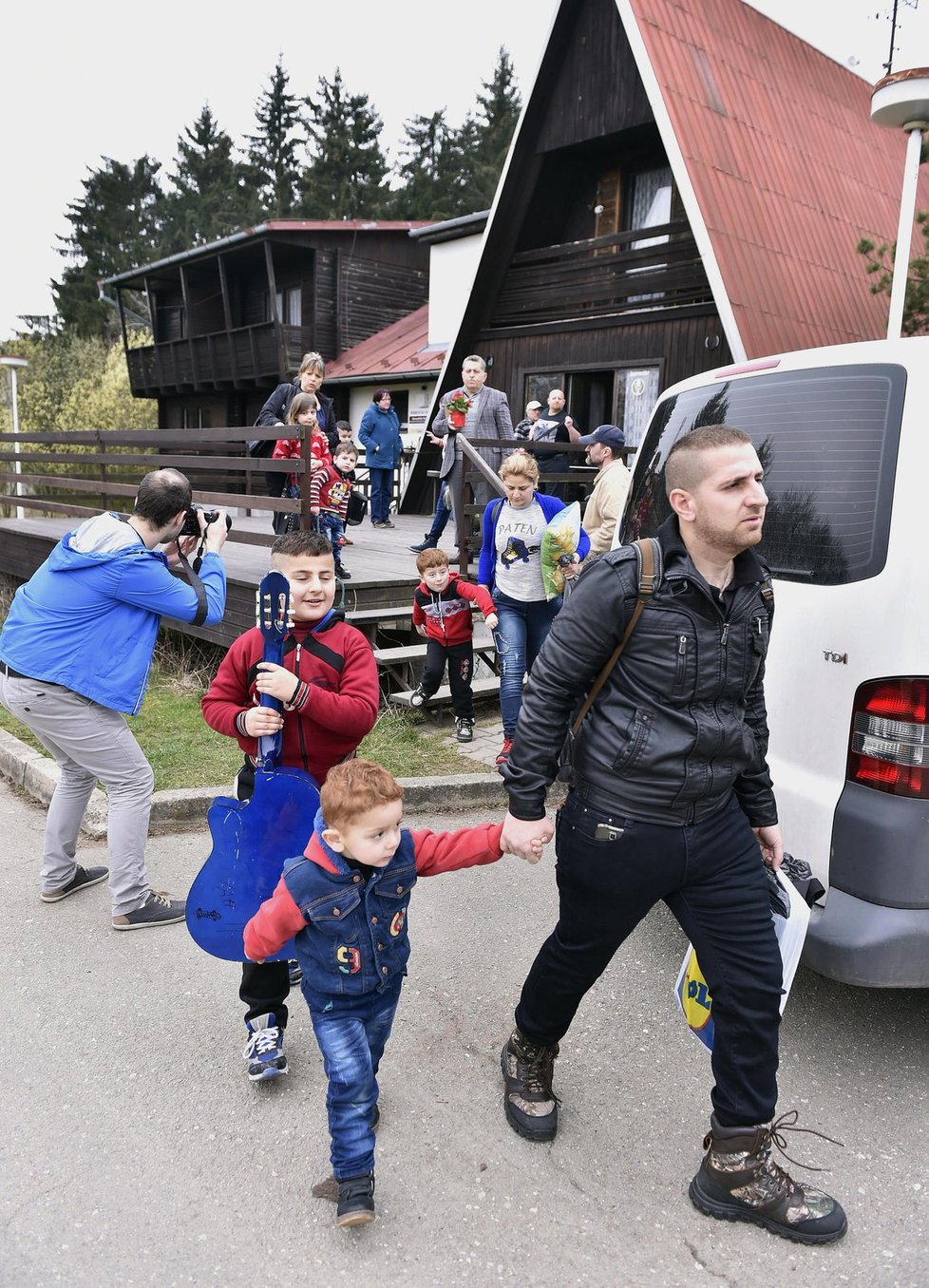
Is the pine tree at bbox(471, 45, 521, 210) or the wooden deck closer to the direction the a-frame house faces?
the wooden deck

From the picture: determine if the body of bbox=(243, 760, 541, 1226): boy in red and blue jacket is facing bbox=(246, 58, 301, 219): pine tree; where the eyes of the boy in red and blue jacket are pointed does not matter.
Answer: no

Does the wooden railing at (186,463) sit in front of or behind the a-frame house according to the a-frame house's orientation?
in front

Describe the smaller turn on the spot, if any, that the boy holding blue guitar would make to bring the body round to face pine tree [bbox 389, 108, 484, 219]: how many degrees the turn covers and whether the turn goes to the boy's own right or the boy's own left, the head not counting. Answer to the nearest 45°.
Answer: approximately 180°

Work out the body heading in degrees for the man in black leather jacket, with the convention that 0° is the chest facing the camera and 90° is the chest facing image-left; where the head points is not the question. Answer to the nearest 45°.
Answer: approximately 315°

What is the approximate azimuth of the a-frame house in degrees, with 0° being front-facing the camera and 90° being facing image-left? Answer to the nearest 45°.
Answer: approximately 45°

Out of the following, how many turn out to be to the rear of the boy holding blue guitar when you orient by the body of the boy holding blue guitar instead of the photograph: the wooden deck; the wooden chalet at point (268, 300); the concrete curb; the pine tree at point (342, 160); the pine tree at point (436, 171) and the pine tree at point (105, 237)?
6

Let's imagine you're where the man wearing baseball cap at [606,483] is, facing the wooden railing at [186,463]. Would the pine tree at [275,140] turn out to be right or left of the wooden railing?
right

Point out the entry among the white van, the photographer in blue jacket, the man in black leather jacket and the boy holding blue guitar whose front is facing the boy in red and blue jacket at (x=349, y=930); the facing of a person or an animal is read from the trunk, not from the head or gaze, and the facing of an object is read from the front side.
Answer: the boy holding blue guitar

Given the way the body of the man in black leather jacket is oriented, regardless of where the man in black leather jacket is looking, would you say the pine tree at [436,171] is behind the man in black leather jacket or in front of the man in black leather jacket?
behind

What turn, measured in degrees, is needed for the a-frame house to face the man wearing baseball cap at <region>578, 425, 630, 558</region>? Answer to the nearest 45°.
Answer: approximately 45° to its left

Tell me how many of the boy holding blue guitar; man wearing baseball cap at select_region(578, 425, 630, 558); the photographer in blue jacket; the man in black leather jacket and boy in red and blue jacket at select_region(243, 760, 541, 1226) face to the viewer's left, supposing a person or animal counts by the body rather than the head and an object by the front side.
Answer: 1

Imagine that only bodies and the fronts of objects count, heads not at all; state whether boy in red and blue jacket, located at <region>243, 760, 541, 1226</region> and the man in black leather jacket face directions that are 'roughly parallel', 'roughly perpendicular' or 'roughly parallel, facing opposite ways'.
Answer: roughly parallel

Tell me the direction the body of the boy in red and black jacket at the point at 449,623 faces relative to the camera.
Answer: toward the camera

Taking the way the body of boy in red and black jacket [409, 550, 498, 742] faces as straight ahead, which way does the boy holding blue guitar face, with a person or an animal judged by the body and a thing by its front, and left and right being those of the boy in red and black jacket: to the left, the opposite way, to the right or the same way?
the same way

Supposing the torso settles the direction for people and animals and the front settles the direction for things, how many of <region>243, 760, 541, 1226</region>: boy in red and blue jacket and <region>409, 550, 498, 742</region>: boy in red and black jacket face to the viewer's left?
0

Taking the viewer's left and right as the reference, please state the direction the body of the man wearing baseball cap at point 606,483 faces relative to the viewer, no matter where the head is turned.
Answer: facing to the left of the viewer

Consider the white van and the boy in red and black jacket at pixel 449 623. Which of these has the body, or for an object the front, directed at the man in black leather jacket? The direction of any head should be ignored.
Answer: the boy in red and black jacket

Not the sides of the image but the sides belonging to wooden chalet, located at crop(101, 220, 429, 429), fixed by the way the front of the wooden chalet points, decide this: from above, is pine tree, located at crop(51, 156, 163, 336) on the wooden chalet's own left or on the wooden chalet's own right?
on the wooden chalet's own right

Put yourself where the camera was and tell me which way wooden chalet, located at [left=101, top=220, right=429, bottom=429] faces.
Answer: facing the viewer and to the left of the viewer

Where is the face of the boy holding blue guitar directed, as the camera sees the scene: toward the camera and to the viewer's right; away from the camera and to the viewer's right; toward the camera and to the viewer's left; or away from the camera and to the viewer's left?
toward the camera and to the viewer's right

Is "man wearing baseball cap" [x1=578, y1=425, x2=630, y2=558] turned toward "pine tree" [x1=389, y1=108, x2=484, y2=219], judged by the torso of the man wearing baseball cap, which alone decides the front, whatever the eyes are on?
no

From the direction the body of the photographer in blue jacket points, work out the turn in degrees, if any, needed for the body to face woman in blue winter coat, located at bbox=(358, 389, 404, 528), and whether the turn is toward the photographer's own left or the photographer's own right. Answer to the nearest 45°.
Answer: approximately 45° to the photographer's own left
